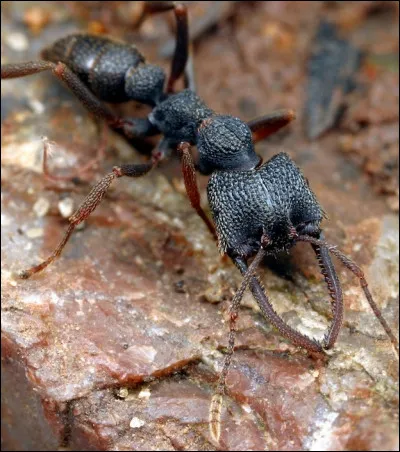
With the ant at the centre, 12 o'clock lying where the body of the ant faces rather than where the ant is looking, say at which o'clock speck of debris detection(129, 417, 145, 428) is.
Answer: The speck of debris is roughly at 2 o'clock from the ant.

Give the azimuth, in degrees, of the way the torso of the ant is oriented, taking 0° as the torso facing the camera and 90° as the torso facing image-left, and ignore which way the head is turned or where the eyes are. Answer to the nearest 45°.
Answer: approximately 315°
